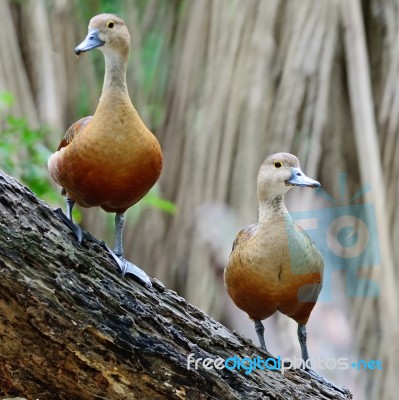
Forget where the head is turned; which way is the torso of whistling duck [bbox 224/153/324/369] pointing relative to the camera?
toward the camera

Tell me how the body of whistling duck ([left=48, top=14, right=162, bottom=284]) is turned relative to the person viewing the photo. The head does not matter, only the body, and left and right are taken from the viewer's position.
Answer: facing the viewer and to the right of the viewer

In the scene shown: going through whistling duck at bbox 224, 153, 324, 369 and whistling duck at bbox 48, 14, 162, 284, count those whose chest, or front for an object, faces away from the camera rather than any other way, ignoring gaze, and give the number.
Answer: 0
